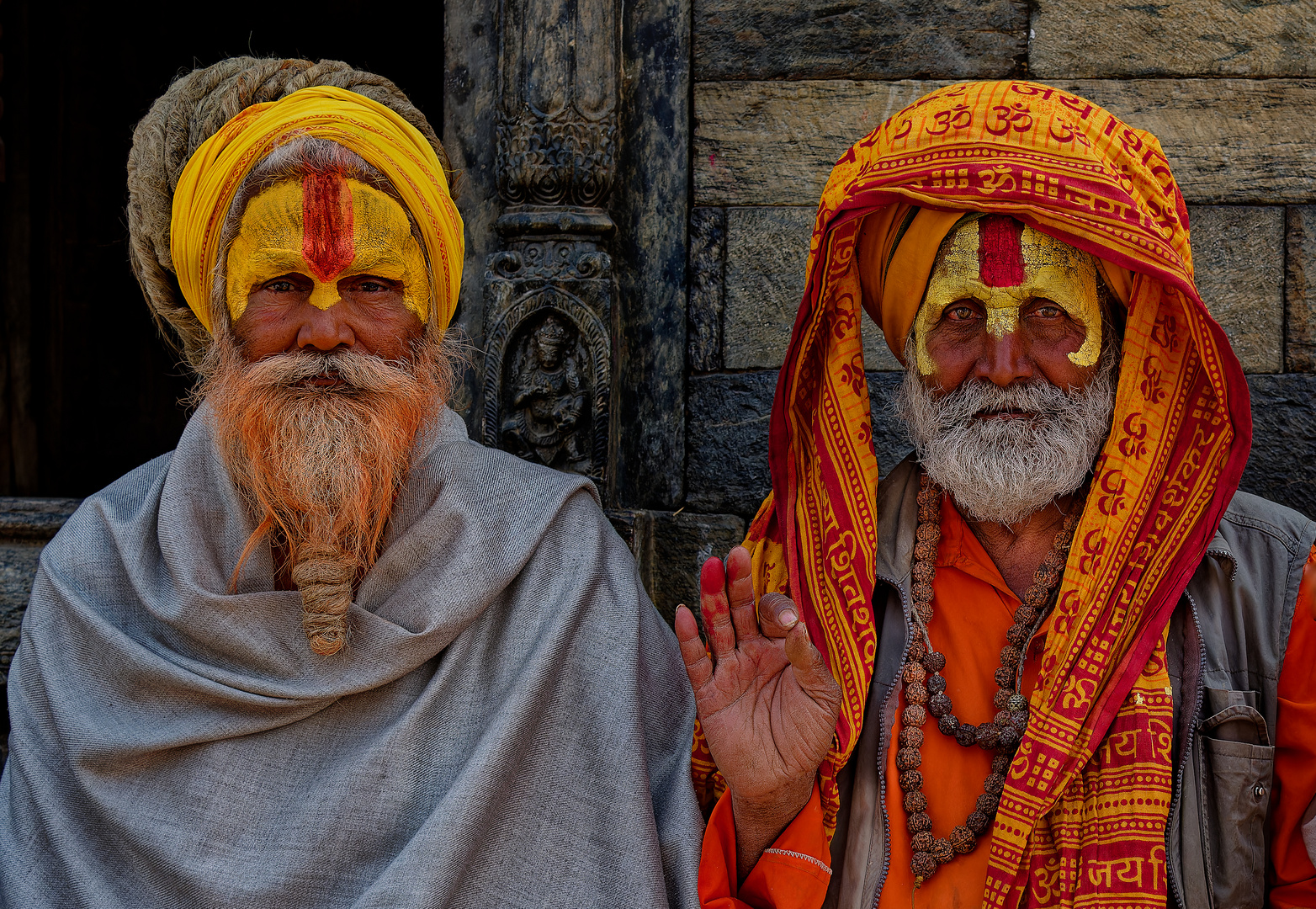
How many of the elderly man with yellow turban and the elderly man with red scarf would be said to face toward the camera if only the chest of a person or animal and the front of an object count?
2

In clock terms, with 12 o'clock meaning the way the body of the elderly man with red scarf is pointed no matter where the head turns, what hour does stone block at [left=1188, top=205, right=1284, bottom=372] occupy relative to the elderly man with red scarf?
The stone block is roughly at 7 o'clock from the elderly man with red scarf.

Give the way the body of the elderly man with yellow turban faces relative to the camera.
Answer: toward the camera

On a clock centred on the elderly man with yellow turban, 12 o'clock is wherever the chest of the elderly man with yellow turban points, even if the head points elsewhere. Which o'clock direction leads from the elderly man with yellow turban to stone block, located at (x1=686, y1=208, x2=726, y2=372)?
The stone block is roughly at 8 o'clock from the elderly man with yellow turban.

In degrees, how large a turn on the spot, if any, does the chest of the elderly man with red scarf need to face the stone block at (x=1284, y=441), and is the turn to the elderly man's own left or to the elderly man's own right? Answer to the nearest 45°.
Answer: approximately 135° to the elderly man's own left

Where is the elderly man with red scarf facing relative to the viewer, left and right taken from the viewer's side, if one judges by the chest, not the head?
facing the viewer

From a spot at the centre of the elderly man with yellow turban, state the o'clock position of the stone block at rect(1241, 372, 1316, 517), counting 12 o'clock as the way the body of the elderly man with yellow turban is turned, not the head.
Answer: The stone block is roughly at 9 o'clock from the elderly man with yellow turban.

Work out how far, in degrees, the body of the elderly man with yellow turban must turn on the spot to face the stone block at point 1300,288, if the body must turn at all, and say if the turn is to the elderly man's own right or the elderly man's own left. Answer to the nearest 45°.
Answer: approximately 90° to the elderly man's own left

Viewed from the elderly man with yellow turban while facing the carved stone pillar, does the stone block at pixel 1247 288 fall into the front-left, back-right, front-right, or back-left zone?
front-right

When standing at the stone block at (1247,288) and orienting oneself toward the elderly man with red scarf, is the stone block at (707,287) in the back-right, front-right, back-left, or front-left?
front-right
